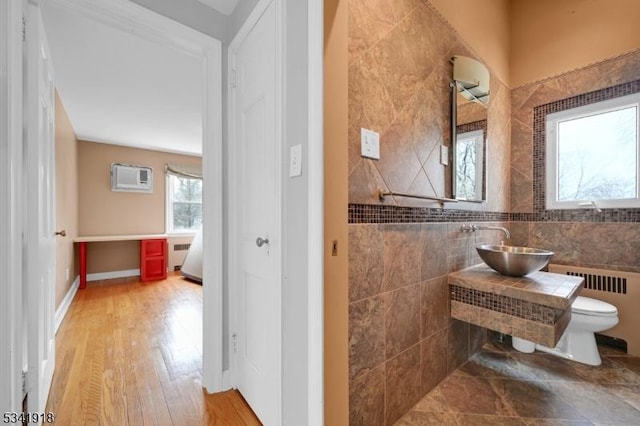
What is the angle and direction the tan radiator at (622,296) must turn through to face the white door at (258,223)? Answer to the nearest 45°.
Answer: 0° — it already faces it

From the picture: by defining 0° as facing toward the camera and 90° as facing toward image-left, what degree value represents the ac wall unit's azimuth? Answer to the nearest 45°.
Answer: approximately 0°

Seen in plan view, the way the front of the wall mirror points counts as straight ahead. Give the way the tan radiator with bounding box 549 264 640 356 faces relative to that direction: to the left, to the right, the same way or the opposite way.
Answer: to the right
